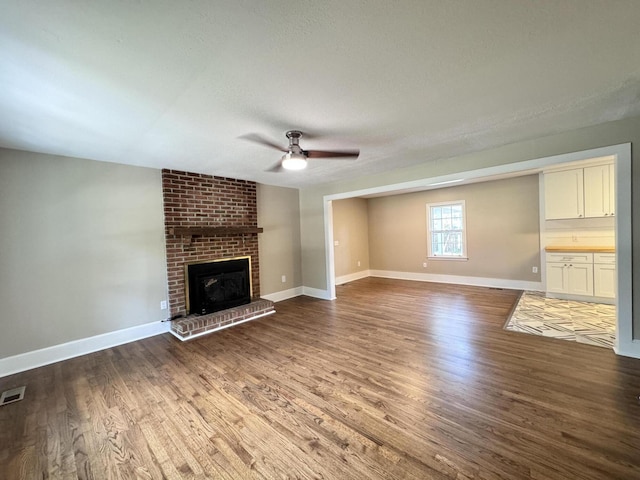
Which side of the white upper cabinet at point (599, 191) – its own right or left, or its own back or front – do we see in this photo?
front

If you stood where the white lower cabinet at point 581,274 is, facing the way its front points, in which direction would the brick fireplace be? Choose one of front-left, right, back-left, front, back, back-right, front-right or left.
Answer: front-right

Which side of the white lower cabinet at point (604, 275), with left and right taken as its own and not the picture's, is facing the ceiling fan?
front

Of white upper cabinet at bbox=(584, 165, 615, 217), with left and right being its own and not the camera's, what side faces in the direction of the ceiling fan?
front

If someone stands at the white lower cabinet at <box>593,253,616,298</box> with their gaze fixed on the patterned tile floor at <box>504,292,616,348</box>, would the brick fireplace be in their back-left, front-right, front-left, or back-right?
front-right

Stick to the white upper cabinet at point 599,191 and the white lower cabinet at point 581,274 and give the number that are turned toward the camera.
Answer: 2

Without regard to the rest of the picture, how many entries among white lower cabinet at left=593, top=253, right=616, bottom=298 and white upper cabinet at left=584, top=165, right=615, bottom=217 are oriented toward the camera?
2

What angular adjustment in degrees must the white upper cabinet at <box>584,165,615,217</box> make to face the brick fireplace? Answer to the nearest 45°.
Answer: approximately 45° to its right

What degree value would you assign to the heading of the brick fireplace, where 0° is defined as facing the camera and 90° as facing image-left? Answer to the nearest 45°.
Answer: approximately 315°

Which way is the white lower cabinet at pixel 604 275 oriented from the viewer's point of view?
toward the camera

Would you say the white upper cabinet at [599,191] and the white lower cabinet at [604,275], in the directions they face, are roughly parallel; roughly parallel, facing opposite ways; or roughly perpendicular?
roughly parallel

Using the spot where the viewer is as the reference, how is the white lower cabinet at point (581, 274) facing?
facing the viewer
